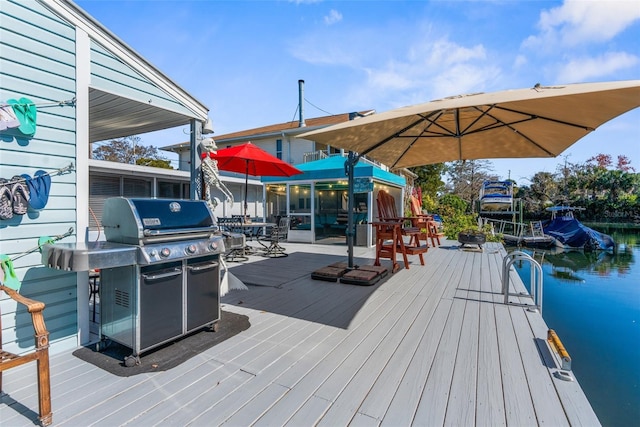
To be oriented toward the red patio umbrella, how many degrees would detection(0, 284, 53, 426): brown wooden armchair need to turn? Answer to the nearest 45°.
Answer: approximately 90° to its left

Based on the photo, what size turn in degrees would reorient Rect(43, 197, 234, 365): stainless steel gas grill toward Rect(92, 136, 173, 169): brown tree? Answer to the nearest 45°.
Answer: approximately 135° to its left

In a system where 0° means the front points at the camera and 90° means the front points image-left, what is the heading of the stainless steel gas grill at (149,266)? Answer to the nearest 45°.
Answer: approximately 315°

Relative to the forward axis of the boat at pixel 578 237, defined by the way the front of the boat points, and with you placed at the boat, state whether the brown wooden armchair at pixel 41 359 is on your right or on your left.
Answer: on your right

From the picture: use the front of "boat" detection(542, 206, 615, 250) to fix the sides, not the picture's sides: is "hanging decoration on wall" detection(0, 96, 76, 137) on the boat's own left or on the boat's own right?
on the boat's own right

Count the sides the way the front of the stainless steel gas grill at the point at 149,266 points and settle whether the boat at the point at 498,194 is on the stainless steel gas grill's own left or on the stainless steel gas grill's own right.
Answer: on the stainless steel gas grill's own left

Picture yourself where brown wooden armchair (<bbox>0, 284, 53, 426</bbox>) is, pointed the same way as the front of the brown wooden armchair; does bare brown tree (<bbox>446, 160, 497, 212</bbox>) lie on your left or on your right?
on your left

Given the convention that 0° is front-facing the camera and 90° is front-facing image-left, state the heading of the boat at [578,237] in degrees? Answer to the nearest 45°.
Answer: approximately 315°

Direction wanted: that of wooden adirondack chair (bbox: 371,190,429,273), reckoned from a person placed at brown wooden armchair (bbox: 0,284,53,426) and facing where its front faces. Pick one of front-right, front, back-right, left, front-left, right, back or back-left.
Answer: front-left

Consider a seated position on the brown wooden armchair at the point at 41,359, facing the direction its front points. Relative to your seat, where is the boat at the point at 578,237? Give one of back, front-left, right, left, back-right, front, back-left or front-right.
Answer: front-left
